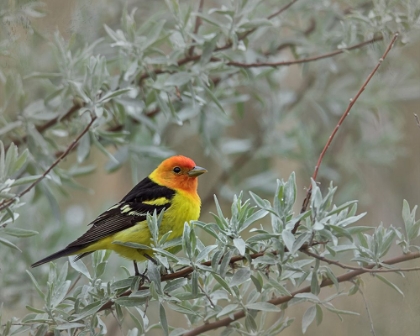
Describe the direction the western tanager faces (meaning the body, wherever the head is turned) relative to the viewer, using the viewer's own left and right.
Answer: facing to the right of the viewer

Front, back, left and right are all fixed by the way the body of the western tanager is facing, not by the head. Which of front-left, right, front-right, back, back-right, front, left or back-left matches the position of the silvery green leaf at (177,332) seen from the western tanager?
right

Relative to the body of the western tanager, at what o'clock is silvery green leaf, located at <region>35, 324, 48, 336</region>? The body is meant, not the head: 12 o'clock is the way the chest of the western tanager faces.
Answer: The silvery green leaf is roughly at 4 o'clock from the western tanager.

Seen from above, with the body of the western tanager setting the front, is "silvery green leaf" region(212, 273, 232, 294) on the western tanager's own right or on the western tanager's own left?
on the western tanager's own right
